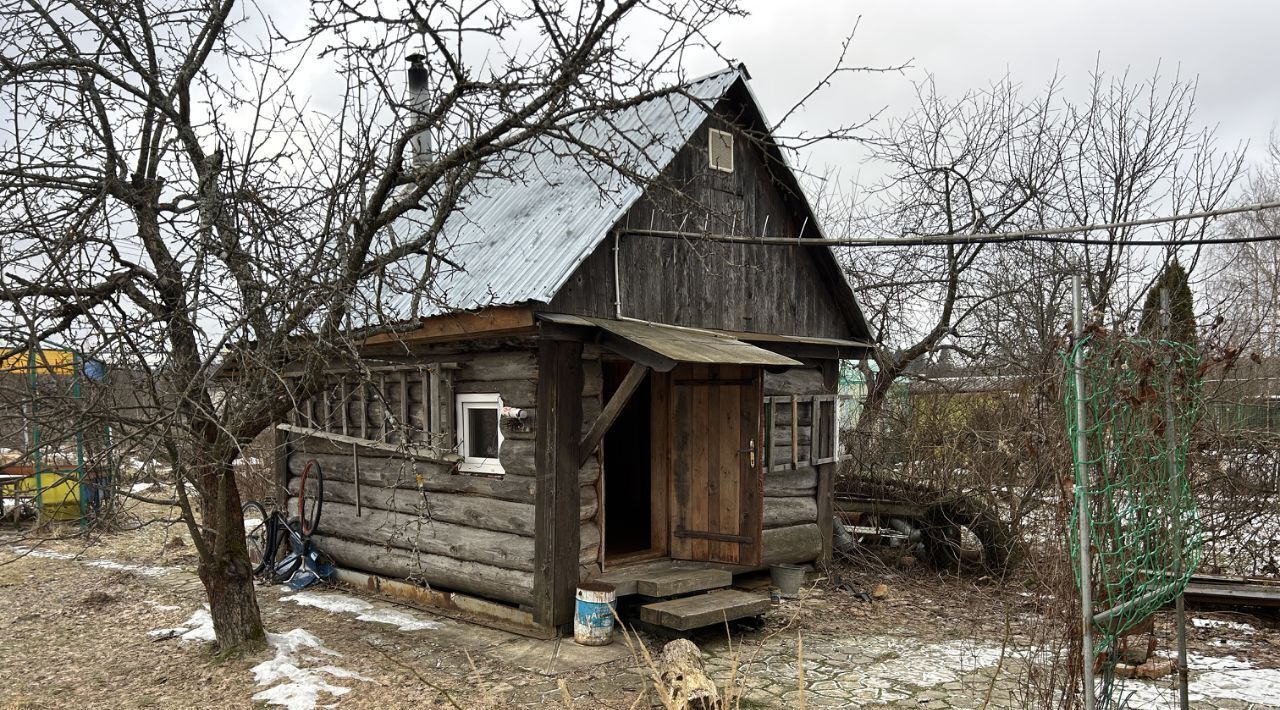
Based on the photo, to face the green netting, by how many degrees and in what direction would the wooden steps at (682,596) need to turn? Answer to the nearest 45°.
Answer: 0° — it already faces it

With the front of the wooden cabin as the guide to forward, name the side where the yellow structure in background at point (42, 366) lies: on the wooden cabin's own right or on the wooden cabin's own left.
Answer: on the wooden cabin's own right

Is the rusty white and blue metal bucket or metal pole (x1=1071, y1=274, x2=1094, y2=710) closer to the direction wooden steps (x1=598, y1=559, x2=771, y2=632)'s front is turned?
the metal pole

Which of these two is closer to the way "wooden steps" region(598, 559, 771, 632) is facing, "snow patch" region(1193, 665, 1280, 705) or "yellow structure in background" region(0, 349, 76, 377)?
the snow patch

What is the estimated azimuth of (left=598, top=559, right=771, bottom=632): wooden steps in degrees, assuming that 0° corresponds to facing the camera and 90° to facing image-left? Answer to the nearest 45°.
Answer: approximately 315°

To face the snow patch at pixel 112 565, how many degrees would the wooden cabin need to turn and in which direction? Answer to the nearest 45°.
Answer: approximately 90° to its right

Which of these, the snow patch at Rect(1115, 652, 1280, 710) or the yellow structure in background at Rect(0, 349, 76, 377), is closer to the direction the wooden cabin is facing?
the snow patch

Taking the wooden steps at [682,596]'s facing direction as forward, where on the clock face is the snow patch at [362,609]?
The snow patch is roughly at 5 o'clock from the wooden steps.

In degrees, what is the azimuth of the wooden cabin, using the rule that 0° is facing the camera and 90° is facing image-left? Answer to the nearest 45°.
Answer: approximately 315°

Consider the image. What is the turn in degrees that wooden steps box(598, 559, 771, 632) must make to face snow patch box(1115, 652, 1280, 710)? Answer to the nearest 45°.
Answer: approximately 45° to its left

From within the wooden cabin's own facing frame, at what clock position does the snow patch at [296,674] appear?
The snow patch is roughly at 3 o'clock from the wooden cabin.
